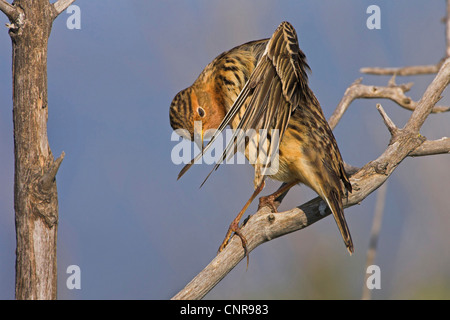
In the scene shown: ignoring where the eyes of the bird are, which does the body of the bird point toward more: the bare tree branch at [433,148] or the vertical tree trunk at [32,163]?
the vertical tree trunk

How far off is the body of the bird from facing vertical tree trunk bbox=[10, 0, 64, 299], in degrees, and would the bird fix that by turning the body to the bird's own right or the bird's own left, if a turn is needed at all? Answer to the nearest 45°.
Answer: approximately 45° to the bird's own left

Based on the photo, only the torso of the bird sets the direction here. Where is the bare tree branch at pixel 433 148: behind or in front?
behind

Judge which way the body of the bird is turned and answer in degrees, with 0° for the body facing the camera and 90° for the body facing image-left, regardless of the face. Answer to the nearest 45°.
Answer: approximately 90°

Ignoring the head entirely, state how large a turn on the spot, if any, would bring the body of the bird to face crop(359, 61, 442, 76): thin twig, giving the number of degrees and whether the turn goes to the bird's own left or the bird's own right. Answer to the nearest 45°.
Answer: approximately 135° to the bird's own right
